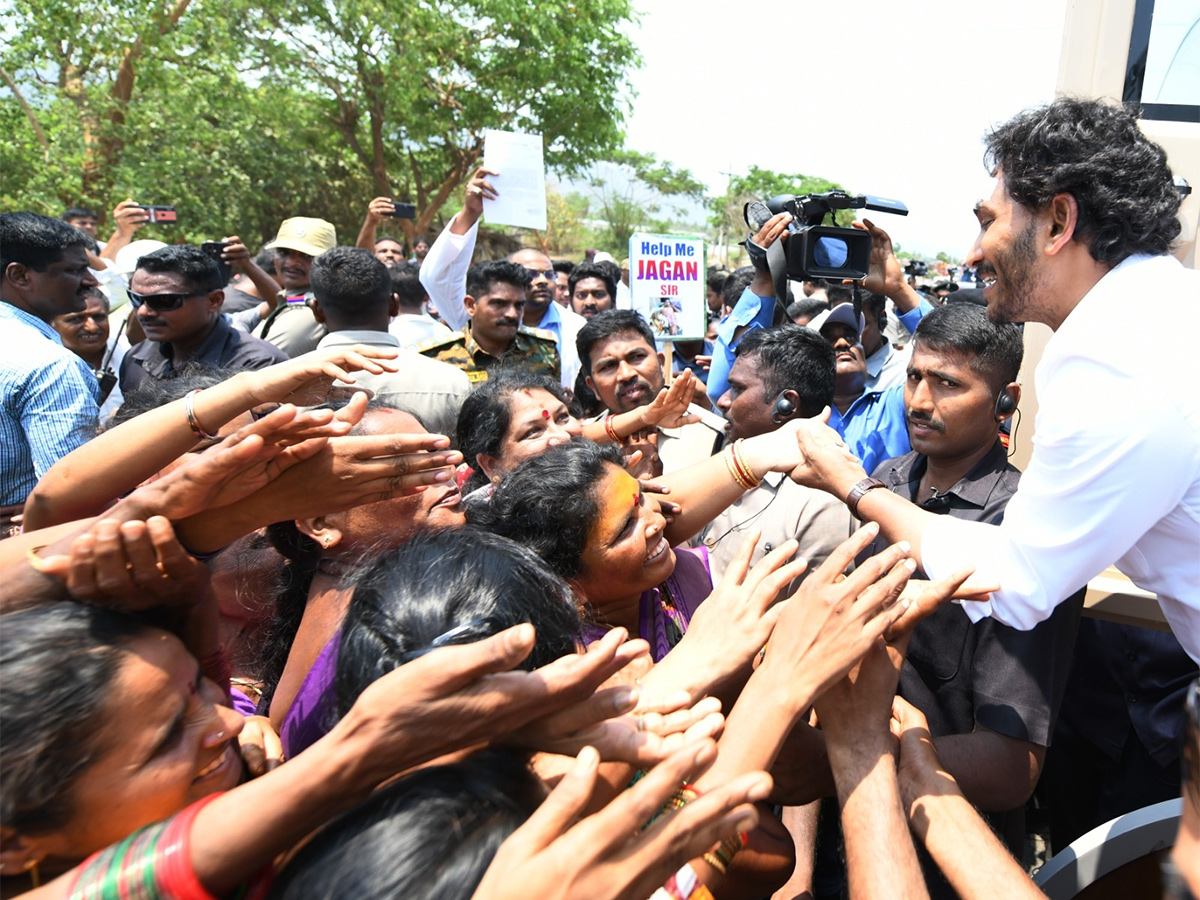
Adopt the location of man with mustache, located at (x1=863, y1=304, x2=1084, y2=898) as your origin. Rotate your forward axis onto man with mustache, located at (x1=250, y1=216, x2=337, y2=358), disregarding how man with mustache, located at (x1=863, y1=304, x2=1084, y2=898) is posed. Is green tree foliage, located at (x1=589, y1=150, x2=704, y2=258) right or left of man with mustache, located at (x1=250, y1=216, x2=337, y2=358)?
right

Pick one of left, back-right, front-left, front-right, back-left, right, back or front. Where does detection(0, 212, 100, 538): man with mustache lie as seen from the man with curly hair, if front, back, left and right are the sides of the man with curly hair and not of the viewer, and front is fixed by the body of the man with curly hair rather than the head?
front

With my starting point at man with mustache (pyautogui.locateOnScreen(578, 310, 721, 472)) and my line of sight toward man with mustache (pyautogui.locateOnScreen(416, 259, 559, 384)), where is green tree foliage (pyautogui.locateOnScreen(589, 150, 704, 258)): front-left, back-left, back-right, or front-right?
front-right

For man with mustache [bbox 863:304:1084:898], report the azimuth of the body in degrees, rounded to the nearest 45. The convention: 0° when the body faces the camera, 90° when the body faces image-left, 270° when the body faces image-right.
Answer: approximately 45°

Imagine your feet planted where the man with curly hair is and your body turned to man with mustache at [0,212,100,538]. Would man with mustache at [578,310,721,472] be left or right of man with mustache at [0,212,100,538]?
right

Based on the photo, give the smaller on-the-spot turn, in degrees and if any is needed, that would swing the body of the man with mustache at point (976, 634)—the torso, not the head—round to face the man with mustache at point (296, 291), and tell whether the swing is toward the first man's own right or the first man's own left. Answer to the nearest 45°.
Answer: approximately 90° to the first man's own right

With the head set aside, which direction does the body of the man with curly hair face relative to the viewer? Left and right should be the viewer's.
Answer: facing to the left of the viewer

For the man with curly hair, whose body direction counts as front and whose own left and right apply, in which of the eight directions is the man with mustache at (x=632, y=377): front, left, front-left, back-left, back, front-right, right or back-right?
front-right

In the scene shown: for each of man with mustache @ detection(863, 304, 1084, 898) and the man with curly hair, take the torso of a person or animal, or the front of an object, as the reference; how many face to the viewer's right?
0

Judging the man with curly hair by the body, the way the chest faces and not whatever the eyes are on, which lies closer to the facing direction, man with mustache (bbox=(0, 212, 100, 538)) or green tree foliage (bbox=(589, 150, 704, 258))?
the man with mustache

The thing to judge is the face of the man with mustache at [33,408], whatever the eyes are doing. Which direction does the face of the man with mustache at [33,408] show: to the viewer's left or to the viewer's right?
to the viewer's right

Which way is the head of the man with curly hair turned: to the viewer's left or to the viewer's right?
to the viewer's left

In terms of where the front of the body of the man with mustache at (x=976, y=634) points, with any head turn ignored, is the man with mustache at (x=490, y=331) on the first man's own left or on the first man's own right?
on the first man's own right

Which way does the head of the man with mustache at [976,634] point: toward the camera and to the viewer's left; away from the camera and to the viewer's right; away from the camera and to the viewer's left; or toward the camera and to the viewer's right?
toward the camera and to the viewer's left

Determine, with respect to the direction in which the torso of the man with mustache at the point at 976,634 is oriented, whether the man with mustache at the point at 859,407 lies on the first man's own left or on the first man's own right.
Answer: on the first man's own right

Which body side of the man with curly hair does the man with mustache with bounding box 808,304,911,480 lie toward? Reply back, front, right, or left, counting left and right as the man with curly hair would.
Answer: right
